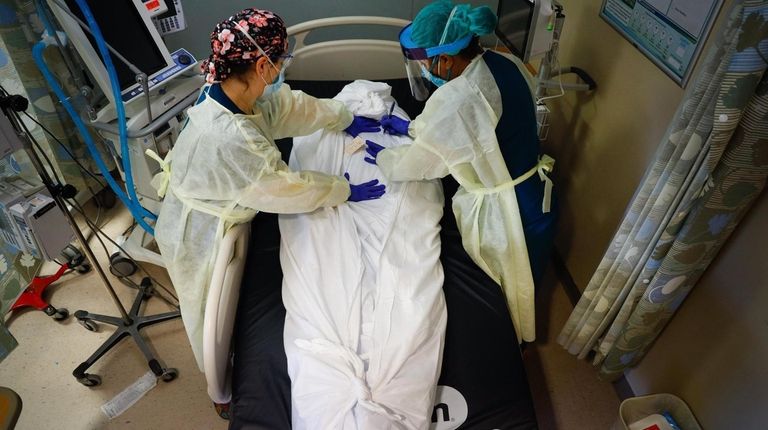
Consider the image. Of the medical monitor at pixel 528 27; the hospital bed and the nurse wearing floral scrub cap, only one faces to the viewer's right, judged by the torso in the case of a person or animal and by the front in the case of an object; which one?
the nurse wearing floral scrub cap

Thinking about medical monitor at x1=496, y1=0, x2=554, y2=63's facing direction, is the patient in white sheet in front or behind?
in front

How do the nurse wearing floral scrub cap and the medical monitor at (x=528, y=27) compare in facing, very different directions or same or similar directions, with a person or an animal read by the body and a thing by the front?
very different directions

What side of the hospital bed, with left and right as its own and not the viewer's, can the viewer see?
front

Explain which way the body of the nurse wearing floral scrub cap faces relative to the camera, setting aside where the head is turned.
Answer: to the viewer's right

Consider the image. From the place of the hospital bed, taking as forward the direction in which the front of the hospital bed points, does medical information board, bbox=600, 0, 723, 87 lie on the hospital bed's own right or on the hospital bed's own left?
on the hospital bed's own left

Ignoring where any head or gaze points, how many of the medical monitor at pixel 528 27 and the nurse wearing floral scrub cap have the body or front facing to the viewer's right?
1

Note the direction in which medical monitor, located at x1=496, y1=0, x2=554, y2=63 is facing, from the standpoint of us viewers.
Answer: facing the viewer and to the left of the viewer

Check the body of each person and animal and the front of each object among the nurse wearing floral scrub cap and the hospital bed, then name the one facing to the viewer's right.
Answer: the nurse wearing floral scrub cap

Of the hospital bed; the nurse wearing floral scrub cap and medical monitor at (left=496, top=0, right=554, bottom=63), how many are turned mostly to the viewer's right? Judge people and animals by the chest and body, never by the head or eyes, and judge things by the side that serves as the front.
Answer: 1

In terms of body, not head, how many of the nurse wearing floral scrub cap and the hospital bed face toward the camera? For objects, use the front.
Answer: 1

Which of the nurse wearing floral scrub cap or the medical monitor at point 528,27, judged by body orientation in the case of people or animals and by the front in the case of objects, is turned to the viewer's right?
the nurse wearing floral scrub cap
